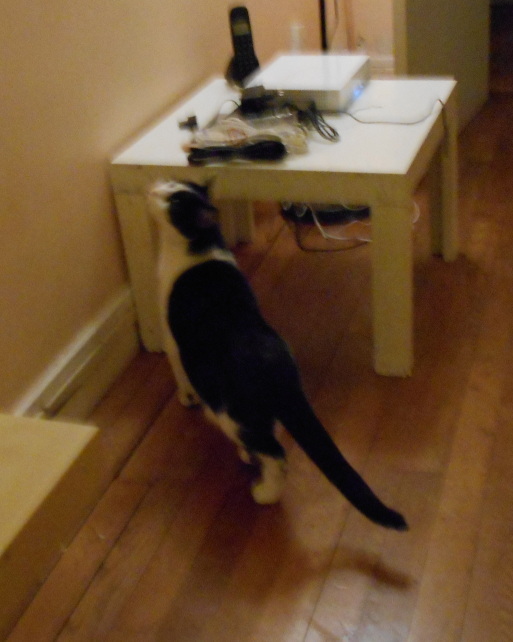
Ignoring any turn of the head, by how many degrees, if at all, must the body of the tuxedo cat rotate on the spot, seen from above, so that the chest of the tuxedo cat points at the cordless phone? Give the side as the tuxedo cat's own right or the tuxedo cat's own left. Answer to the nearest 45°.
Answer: approximately 45° to the tuxedo cat's own right

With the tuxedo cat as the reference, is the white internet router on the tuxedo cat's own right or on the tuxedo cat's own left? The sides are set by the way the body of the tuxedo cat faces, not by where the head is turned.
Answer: on the tuxedo cat's own right

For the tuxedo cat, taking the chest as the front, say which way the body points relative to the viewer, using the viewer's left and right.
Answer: facing away from the viewer and to the left of the viewer
